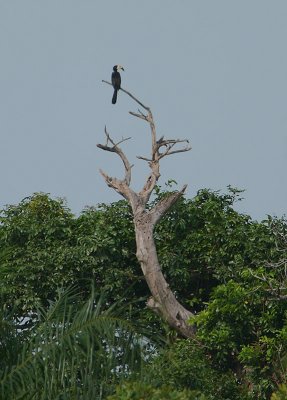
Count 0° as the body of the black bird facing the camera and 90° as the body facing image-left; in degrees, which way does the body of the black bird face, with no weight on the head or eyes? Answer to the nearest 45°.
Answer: approximately 270°
